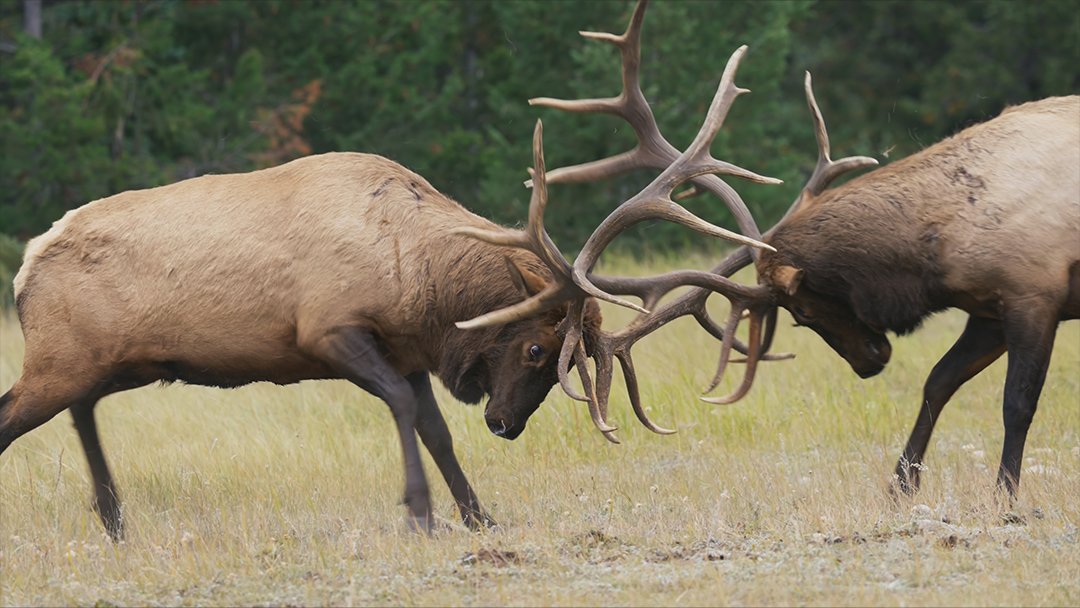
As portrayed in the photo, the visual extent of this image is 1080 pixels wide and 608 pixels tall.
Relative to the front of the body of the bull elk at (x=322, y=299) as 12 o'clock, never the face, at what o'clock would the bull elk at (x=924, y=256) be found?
the bull elk at (x=924, y=256) is roughly at 12 o'clock from the bull elk at (x=322, y=299).

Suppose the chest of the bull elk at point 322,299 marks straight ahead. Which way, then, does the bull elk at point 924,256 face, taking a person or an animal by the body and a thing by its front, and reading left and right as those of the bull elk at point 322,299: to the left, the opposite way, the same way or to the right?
the opposite way

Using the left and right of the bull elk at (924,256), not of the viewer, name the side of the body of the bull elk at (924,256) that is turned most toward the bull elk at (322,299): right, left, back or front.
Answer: front

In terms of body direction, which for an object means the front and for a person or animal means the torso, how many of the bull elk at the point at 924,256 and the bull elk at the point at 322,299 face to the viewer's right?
1

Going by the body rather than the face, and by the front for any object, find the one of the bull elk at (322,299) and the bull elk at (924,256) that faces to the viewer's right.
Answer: the bull elk at (322,299)

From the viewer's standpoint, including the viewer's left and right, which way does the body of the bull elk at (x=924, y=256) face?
facing to the left of the viewer

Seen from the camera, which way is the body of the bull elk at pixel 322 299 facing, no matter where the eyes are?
to the viewer's right
